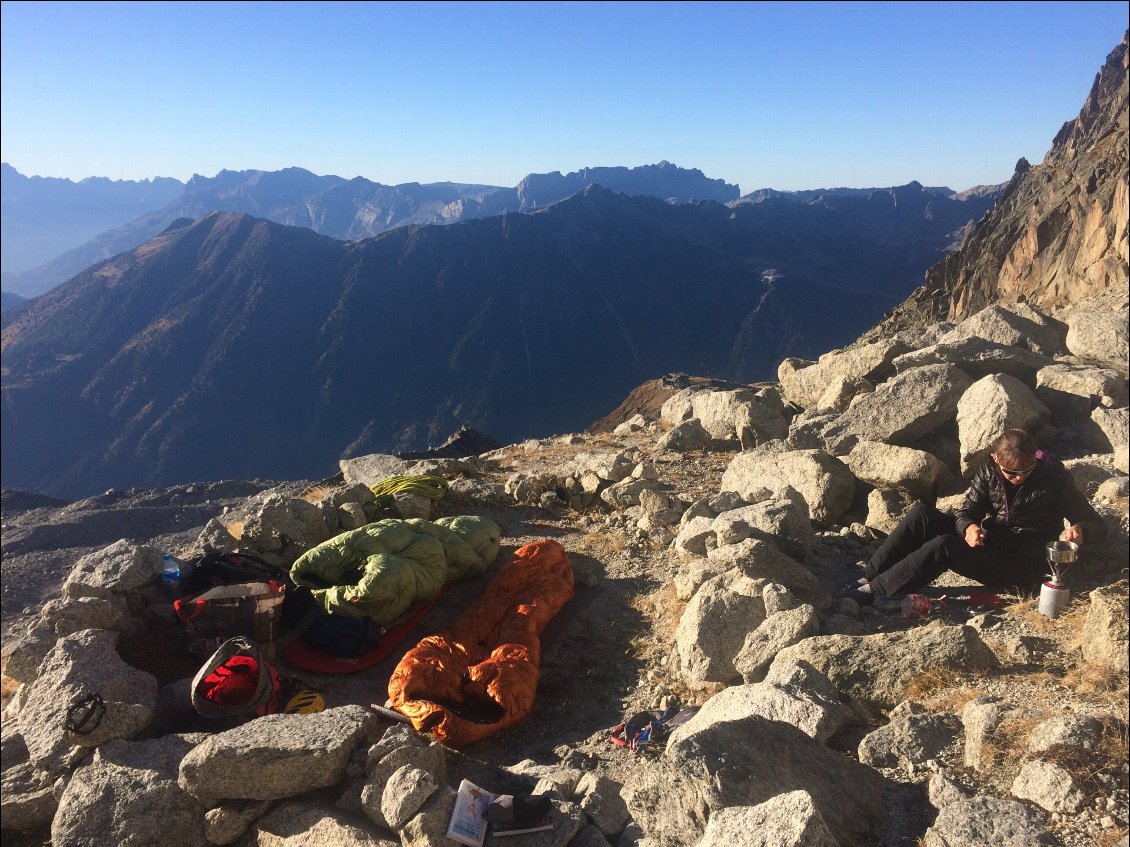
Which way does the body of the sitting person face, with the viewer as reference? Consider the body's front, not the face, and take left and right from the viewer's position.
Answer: facing the viewer and to the left of the viewer

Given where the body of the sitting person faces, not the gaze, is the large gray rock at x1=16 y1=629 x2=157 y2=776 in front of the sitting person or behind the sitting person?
in front

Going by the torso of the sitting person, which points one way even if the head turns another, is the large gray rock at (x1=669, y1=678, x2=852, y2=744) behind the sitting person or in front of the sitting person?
in front

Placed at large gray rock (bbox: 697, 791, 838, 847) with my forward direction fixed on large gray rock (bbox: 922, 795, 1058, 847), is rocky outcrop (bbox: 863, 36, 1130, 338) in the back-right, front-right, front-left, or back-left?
front-left

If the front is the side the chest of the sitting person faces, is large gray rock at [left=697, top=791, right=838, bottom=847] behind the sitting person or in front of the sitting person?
in front

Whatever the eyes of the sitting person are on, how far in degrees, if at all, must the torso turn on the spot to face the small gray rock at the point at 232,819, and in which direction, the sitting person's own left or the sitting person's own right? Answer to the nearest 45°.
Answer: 0° — they already face it

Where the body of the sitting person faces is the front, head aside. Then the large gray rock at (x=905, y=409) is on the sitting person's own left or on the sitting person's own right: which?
on the sitting person's own right

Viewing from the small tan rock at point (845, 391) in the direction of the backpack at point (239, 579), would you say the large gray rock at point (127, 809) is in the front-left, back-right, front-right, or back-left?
front-left

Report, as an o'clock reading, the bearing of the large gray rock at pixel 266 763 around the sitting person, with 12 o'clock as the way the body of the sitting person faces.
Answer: The large gray rock is roughly at 12 o'clock from the sitting person.

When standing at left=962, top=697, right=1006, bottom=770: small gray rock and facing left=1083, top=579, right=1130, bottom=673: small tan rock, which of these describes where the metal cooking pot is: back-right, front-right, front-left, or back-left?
front-left

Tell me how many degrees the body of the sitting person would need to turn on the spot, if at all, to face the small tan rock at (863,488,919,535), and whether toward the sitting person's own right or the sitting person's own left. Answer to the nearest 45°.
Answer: approximately 90° to the sitting person's own right

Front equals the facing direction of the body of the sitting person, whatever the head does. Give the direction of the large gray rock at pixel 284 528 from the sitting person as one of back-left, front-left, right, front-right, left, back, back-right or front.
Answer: front-right
